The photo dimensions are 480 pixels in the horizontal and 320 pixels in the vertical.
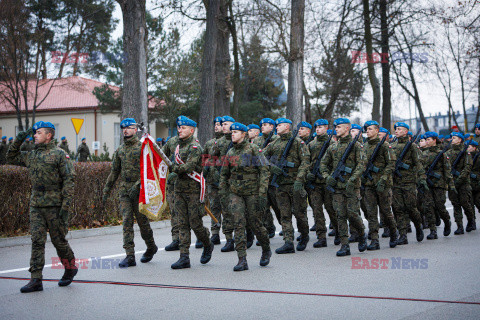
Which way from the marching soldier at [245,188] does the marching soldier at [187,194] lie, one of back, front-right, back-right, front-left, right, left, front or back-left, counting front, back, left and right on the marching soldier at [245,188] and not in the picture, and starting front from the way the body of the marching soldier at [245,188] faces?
front-right

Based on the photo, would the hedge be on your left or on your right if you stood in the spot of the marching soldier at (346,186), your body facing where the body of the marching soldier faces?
on your right

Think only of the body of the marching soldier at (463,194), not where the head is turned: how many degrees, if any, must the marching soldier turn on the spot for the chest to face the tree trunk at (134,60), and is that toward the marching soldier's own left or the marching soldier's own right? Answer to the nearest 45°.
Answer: approximately 45° to the marching soldier's own right

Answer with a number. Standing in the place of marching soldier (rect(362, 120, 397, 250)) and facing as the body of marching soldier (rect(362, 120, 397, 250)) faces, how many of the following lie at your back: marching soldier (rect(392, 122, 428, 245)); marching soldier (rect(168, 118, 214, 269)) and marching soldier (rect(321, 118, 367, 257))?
1

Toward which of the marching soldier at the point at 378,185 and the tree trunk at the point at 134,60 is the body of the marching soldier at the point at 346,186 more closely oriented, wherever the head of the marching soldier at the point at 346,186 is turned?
the tree trunk

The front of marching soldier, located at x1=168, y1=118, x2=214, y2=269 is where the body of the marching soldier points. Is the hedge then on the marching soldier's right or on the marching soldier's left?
on the marching soldier's right

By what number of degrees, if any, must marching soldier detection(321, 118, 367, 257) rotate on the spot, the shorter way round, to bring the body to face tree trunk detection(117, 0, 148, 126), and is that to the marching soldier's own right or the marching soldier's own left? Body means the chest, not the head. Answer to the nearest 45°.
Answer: approximately 90° to the marching soldier's own right

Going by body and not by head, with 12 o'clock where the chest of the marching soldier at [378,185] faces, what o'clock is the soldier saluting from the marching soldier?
The soldier saluting is roughly at 12 o'clock from the marching soldier.

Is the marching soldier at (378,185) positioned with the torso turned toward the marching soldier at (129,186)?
yes

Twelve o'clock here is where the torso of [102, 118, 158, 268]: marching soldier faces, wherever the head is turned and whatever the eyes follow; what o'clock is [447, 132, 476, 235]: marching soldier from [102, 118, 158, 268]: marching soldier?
[447, 132, 476, 235]: marching soldier is roughly at 7 o'clock from [102, 118, 158, 268]: marching soldier.

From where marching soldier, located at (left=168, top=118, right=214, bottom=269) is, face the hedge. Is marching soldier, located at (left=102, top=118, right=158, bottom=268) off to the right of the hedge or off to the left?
left

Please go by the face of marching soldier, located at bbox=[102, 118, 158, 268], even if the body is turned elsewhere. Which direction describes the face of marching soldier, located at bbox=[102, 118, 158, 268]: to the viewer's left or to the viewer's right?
to the viewer's left

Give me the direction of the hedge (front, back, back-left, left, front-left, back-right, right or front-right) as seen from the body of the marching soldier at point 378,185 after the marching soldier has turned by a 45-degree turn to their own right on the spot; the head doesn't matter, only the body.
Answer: front
